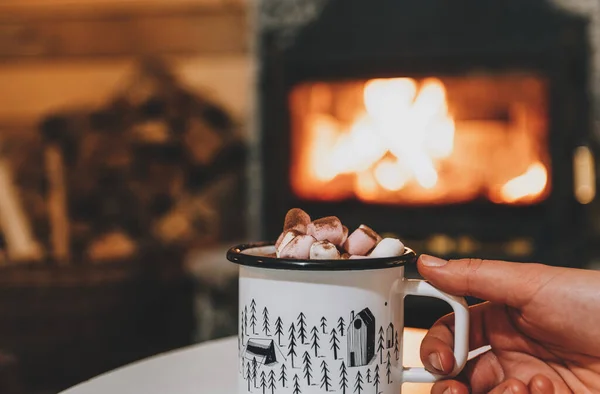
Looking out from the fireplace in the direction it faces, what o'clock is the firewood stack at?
The firewood stack is roughly at 3 o'clock from the fireplace.

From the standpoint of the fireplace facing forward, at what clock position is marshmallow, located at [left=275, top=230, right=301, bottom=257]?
The marshmallow is roughly at 12 o'clock from the fireplace.

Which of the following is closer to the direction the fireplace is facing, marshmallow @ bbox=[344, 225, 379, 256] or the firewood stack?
the marshmallow

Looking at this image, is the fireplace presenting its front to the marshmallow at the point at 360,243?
yes

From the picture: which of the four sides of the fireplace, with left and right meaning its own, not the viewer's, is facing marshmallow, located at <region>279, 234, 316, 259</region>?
front

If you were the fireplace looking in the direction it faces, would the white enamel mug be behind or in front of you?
in front

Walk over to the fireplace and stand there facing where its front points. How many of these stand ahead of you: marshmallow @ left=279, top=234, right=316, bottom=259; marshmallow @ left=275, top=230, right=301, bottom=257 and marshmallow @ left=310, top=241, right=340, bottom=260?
3

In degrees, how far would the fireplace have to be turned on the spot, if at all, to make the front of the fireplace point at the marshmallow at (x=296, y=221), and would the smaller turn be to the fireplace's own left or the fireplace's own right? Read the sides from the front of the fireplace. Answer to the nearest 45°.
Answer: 0° — it already faces it

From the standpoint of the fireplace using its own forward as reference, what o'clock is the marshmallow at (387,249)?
The marshmallow is roughly at 12 o'clock from the fireplace.

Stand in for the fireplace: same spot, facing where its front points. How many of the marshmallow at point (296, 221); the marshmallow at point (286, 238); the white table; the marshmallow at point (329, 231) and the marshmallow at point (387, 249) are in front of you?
5

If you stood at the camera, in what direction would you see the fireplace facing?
facing the viewer

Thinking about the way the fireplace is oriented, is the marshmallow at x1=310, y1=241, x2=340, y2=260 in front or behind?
in front
